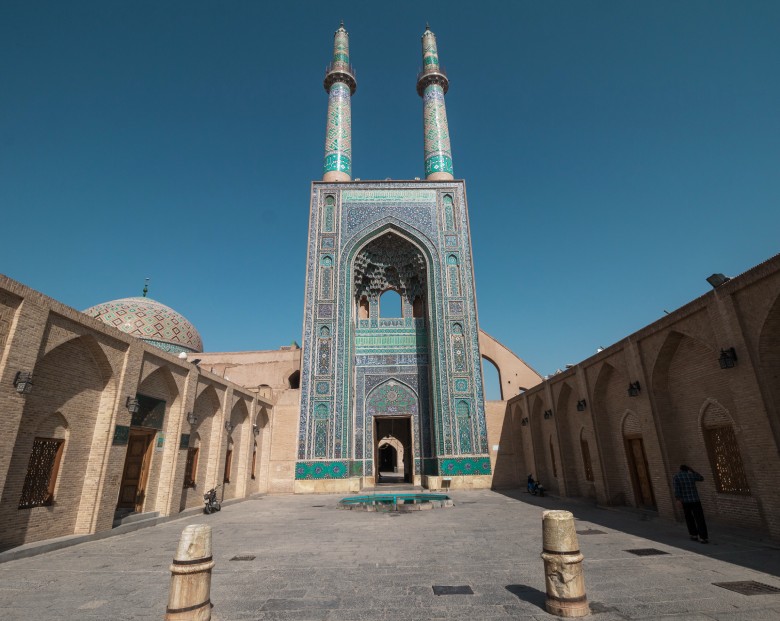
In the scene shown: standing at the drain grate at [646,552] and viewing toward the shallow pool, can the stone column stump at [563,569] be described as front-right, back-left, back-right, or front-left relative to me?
back-left

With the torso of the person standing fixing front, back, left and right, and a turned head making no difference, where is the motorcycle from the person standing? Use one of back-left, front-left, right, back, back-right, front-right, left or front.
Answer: left

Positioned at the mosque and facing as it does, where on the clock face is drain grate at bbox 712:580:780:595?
The drain grate is roughly at 11 o'clock from the mosque.

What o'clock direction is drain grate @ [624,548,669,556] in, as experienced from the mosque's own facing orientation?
The drain grate is roughly at 11 o'clock from the mosque.

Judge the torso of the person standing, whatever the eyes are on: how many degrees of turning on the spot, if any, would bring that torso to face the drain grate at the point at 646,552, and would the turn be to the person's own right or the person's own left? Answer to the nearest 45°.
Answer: approximately 135° to the person's own left

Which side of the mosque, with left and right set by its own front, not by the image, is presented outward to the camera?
front

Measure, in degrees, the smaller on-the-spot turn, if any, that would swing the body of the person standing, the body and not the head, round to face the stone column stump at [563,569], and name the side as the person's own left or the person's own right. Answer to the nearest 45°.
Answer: approximately 180°

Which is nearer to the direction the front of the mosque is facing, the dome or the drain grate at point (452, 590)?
the drain grate

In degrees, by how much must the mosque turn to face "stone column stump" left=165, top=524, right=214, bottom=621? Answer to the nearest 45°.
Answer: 0° — it already faces it

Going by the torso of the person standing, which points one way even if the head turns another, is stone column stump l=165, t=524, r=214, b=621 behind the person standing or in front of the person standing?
behind

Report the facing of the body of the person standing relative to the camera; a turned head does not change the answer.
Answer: away from the camera
